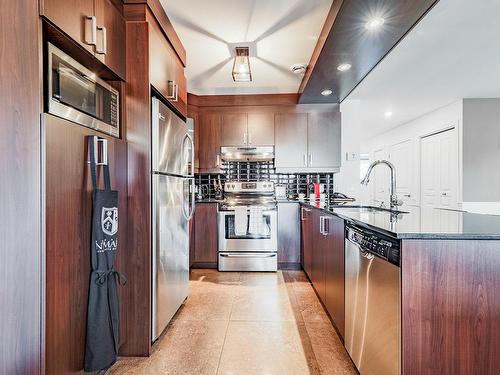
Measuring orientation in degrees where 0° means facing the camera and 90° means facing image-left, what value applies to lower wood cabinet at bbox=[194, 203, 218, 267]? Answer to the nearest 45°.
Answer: approximately 0°

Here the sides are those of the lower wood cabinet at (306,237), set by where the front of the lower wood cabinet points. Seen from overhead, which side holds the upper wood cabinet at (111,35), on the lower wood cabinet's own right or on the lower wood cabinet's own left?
on the lower wood cabinet's own left

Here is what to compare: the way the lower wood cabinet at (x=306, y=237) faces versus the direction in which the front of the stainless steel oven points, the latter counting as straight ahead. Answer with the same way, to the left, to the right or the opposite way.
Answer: to the right

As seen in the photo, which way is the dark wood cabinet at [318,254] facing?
to the viewer's left

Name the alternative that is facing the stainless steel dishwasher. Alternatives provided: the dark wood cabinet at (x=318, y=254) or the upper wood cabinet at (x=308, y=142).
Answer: the upper wood cabinet

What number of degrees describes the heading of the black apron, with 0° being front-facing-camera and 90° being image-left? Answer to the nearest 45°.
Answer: approximately 315°

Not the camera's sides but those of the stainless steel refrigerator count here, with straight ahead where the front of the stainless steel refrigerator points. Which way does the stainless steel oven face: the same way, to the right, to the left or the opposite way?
to the right

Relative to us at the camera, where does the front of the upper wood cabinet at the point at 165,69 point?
facing to the right of the viewer

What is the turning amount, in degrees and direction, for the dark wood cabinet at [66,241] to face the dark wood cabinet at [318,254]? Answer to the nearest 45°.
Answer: approximately 45° to its left

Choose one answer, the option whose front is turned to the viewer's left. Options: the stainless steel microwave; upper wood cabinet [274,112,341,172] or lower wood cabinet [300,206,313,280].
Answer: the lower wood cabinet
